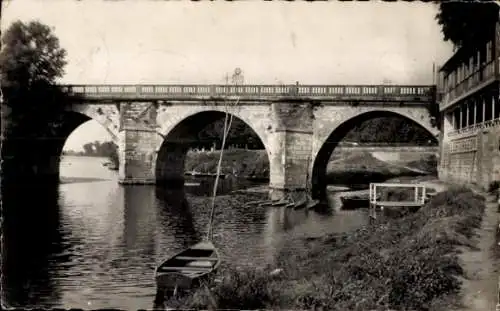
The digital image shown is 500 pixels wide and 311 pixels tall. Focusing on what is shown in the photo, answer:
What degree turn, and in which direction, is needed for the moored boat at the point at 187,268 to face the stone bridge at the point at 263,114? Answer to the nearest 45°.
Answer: approximately 45° to its left

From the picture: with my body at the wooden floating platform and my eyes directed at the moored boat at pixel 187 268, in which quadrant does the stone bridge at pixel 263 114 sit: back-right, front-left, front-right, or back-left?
back-right

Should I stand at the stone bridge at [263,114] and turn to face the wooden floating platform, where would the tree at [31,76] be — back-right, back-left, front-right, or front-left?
back-right

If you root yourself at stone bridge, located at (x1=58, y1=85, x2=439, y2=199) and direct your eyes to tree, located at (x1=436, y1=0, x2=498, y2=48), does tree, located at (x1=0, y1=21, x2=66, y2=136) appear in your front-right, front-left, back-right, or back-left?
back-right

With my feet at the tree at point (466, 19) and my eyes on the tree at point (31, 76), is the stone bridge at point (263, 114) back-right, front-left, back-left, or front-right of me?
front-right

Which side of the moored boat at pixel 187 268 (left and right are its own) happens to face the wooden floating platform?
front

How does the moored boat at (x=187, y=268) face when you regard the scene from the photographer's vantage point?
facing away from the viewer and to the right of the viewer
